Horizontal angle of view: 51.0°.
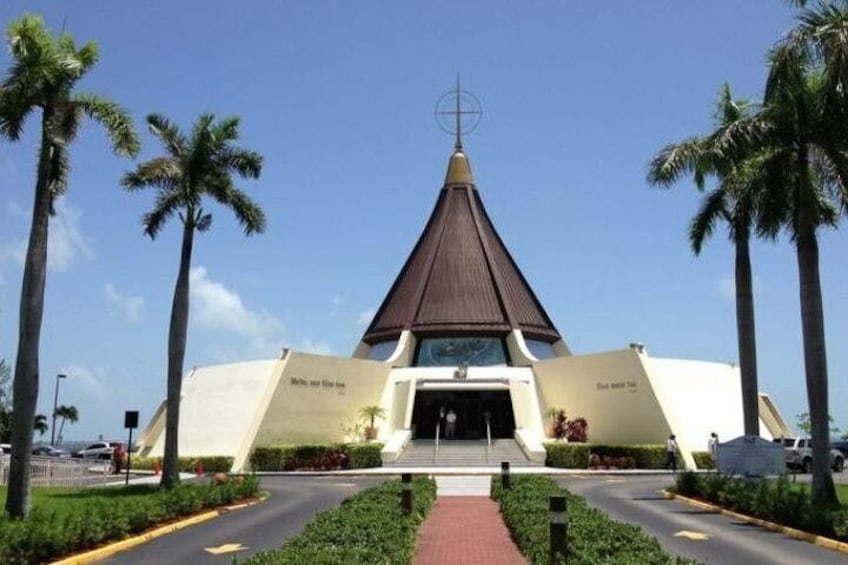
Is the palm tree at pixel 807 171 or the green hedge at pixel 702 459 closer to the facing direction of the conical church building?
the palm tree

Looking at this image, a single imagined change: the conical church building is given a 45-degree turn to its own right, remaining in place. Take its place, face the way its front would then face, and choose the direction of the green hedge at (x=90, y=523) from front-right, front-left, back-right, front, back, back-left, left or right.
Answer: front-left

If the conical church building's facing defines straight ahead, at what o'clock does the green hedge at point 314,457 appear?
The green hedge is roughly at 2 o'clock from the conical church building.

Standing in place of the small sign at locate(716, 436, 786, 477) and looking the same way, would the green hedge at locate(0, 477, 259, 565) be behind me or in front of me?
in front

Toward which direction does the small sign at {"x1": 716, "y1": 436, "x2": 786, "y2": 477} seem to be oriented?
toward the camera

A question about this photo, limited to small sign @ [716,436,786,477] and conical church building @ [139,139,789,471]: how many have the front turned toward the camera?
2

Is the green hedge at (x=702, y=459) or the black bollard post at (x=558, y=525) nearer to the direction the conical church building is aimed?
the black bollard post

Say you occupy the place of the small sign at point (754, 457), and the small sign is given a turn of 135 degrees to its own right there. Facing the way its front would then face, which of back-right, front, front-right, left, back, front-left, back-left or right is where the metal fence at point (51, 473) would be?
front-left

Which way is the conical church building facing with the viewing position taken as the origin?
facing the viewer

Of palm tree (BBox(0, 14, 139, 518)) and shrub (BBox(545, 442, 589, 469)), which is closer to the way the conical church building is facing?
the palm tree

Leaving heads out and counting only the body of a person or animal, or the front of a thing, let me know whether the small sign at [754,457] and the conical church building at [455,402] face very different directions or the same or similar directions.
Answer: same or similar directions

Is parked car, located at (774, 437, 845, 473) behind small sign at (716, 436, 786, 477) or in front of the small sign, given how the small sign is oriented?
behind
